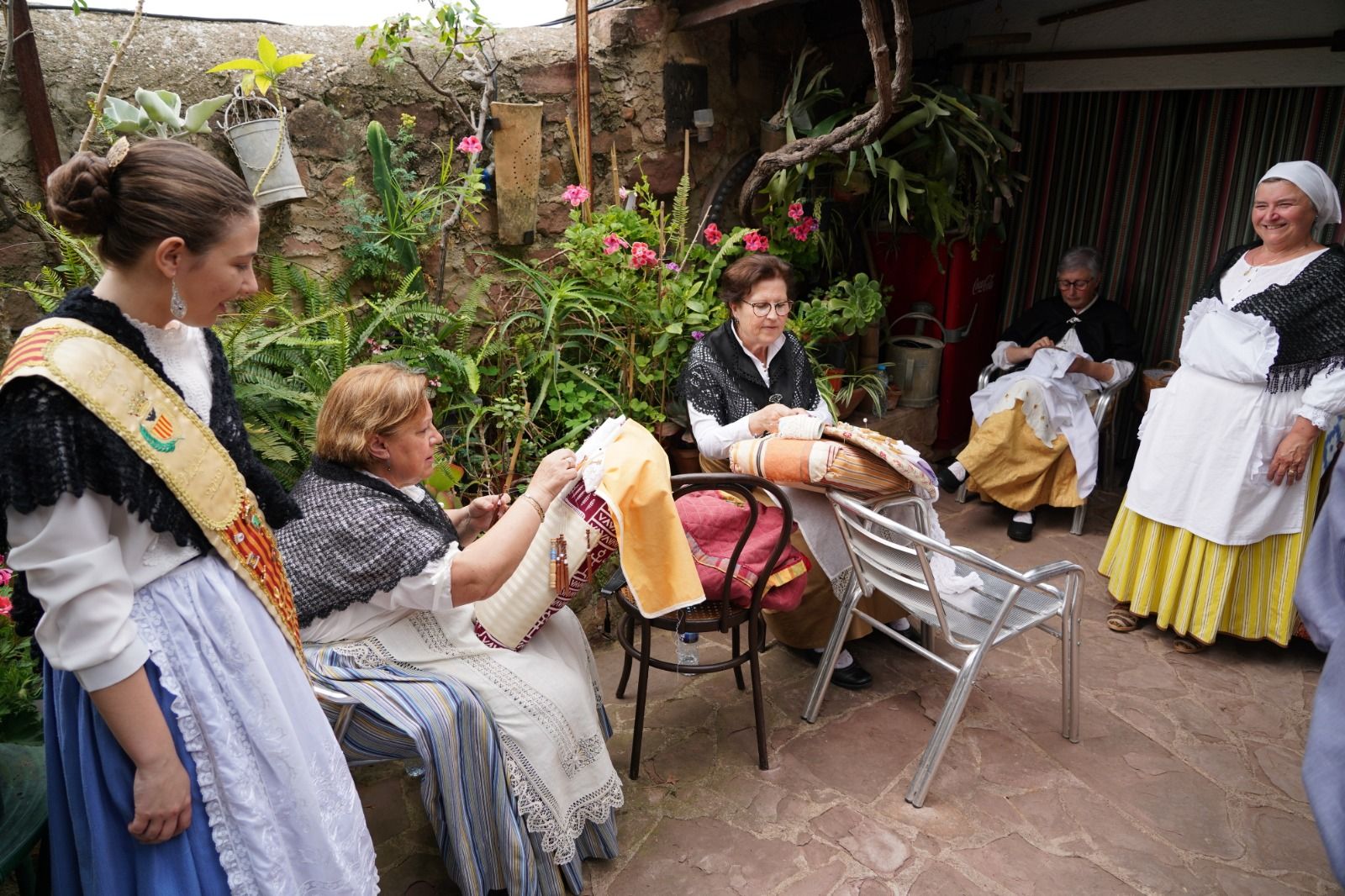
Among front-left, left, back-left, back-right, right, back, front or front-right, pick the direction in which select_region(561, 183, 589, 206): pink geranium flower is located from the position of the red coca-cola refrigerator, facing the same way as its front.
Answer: right

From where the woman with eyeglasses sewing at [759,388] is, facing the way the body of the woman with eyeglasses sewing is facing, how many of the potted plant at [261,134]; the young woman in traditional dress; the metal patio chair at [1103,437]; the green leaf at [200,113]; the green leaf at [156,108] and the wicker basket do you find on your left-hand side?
2

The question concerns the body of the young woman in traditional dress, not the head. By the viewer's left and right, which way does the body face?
facing the viewer and to the right of the viewer

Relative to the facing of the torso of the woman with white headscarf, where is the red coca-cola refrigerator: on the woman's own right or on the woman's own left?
on the woman's own right

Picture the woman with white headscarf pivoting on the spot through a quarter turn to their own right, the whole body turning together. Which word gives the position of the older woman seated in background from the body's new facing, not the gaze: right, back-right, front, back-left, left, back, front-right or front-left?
front

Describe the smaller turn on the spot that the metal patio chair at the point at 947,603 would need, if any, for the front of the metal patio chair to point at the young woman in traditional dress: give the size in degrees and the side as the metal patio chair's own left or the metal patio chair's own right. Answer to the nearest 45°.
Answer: approximately 180°

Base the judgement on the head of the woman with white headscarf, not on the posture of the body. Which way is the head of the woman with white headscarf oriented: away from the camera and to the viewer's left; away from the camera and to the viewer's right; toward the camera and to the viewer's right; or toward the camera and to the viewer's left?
toward the camera and to the viewer's left

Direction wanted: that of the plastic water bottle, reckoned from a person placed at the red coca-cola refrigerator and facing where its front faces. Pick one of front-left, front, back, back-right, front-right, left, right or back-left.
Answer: front-right

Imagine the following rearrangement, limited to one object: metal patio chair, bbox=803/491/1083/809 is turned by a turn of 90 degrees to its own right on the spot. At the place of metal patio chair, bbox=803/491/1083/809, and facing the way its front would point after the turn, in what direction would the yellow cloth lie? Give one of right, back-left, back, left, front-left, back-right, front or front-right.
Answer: right

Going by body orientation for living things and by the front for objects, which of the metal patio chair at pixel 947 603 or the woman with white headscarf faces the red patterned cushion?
the woman with white headscarf

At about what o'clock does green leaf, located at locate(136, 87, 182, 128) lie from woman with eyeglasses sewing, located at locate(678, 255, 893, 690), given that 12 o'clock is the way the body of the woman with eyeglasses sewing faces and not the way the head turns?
The green leaf is roughly at 4 o'clock from the woman with eyeglasses sewing.

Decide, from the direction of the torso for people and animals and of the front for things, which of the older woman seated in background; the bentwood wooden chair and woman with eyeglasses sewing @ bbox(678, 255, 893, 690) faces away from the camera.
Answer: the bentwood wooden chair

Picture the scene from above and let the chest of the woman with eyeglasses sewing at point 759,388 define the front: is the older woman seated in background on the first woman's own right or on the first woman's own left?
on the first woman's own left

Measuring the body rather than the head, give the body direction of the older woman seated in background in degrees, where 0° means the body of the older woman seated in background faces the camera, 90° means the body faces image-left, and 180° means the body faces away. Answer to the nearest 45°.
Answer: approximately 45°

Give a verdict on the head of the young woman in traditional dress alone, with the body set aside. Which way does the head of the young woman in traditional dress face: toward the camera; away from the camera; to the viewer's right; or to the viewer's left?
to the viewer's right
